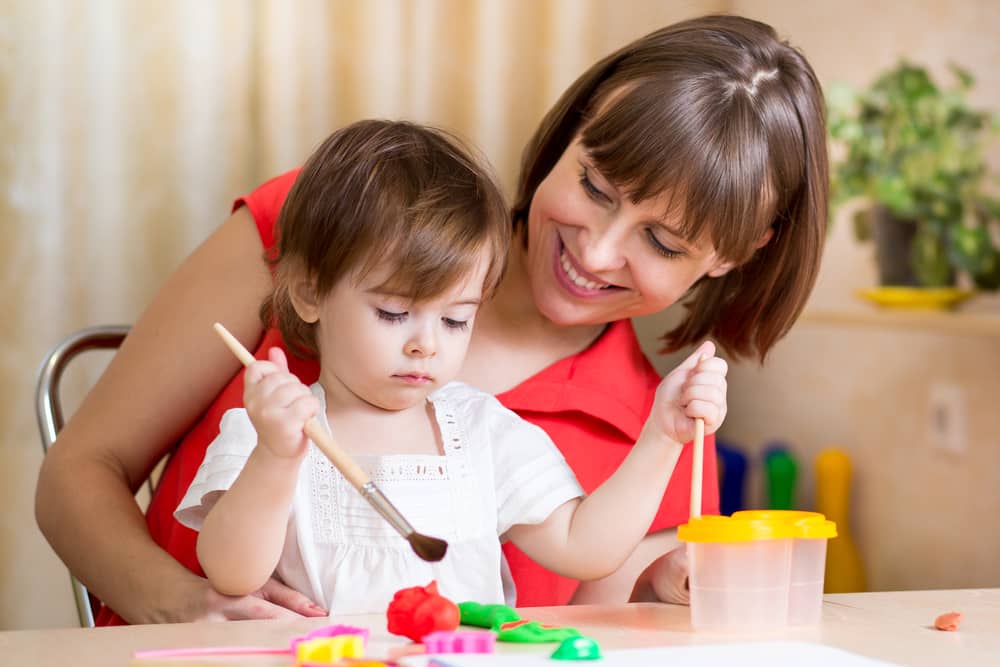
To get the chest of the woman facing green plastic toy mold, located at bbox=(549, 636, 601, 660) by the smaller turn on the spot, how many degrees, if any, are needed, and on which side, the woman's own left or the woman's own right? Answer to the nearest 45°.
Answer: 0° — they already face it

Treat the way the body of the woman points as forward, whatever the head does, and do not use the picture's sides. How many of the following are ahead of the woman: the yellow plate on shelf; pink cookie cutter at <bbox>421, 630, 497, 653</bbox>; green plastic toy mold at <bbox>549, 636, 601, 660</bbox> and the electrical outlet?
2

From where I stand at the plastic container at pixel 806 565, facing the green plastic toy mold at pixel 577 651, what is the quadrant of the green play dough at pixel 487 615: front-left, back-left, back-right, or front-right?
front-right

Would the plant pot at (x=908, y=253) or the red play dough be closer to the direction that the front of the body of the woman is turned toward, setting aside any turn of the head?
the red play dough

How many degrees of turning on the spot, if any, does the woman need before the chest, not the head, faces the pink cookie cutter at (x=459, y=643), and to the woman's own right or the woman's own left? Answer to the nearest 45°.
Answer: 0° — they already face it

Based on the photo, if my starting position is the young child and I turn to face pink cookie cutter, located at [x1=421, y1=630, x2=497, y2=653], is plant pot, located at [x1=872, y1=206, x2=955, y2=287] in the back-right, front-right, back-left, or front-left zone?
back-left

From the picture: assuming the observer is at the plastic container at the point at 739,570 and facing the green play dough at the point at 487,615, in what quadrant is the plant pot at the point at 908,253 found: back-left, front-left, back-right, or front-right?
back-right

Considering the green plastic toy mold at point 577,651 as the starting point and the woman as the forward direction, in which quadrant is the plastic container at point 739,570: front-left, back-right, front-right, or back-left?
front-right

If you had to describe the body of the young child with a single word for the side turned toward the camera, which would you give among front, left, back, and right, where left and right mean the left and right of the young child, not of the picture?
front

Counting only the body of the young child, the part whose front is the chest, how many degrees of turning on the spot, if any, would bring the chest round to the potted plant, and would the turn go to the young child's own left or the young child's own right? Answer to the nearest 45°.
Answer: approximately 135° to the young child's own left

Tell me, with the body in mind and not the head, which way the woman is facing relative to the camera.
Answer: toward the camera
